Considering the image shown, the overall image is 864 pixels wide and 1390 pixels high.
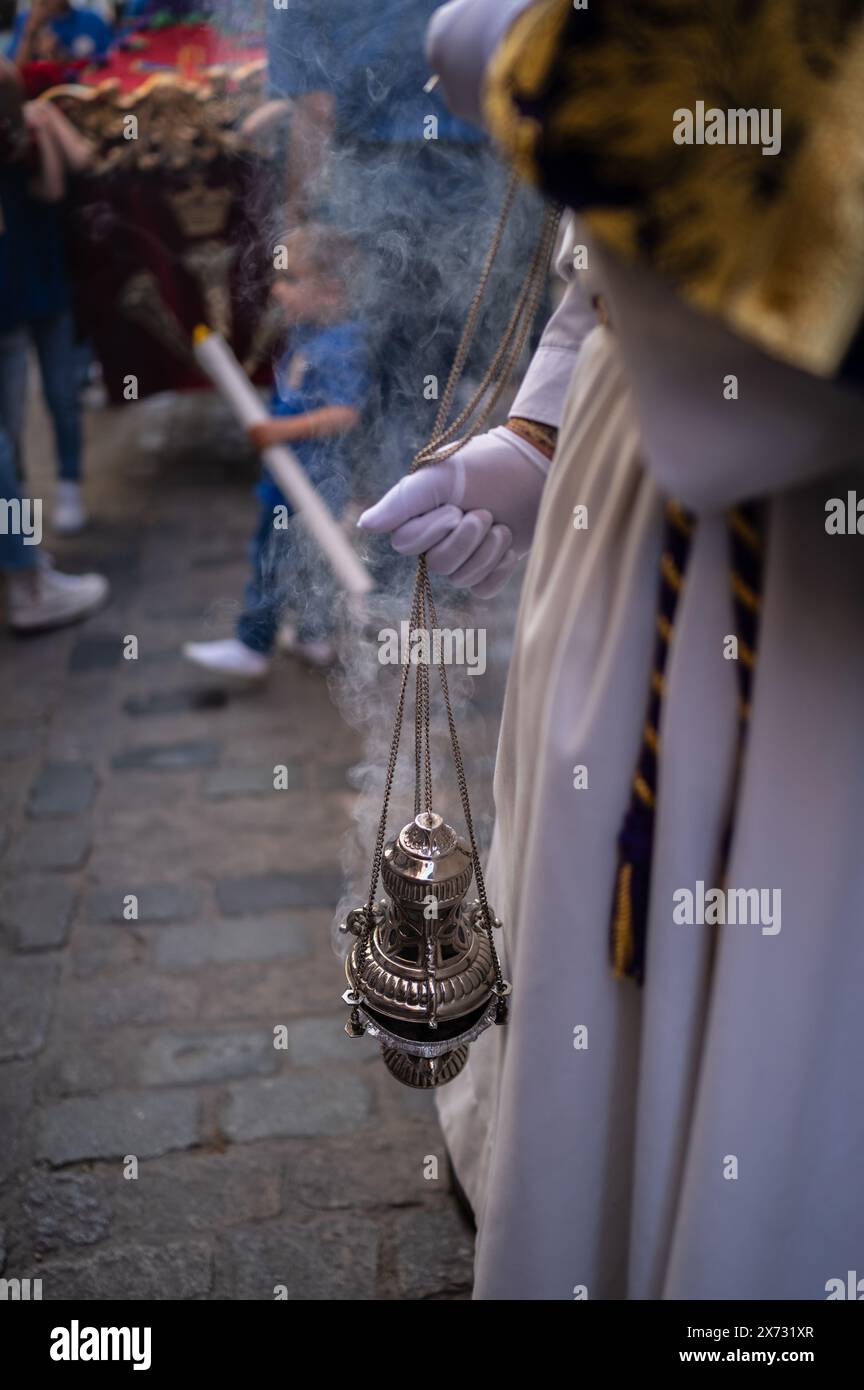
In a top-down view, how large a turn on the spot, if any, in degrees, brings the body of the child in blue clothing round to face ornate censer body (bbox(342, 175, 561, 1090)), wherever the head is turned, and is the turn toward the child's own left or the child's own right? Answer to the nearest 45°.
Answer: approximately 90° to the child's own left

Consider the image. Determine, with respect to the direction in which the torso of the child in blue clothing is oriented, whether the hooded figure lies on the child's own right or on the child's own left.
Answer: on the child's own left

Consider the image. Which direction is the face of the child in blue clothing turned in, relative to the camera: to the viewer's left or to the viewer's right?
to the viewer's left

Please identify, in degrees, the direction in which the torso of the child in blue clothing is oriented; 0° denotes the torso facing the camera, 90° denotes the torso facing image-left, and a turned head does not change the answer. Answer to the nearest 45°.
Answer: approximately 90°
